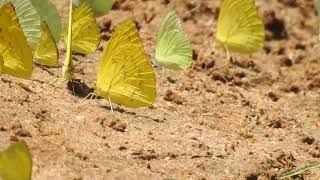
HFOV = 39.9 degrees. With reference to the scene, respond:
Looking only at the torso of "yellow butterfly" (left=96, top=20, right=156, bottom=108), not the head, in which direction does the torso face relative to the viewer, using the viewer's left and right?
facing to the left of the viewer

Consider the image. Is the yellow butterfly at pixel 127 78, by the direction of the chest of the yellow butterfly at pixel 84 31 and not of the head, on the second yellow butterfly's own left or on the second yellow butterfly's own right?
on the second yellow butterfly's own left

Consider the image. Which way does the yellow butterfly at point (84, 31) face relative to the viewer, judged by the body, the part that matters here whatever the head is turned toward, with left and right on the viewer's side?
facing to the left of the viewer

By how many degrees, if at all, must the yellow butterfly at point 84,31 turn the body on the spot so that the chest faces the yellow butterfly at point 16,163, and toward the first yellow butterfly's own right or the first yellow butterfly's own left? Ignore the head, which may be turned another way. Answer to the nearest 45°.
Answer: approximately 90° to the first yellow butterfly's own left
